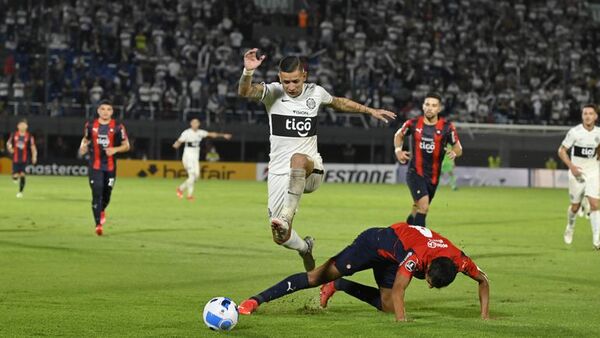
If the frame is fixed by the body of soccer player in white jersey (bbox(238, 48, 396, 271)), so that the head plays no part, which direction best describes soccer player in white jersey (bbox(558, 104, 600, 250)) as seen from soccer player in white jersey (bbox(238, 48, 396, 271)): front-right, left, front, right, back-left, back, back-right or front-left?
back-left

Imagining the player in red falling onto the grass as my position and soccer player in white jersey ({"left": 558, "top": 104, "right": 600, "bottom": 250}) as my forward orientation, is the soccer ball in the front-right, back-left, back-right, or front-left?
back-left

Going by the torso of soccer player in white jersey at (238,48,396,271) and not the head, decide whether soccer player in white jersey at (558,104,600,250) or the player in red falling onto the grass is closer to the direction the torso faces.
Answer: the player in red falling onto the grass

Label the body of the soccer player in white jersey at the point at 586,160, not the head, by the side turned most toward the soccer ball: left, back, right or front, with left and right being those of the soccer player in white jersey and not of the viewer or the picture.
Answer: front

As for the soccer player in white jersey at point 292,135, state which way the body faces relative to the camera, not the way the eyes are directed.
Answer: toward the camera

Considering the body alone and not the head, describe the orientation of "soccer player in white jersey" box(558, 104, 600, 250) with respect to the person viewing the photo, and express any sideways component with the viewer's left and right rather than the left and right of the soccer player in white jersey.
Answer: facing the viewer

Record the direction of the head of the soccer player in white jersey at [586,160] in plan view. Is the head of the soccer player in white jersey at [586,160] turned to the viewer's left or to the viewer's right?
to the viewer's left

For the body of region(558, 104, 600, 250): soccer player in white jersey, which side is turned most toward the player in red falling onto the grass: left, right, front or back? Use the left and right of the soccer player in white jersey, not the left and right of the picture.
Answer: front

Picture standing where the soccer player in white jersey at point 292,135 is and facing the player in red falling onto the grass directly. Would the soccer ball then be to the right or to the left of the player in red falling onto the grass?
right

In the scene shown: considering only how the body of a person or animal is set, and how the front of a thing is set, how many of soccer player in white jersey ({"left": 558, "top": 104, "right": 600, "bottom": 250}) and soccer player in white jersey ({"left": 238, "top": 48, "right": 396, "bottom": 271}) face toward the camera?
2

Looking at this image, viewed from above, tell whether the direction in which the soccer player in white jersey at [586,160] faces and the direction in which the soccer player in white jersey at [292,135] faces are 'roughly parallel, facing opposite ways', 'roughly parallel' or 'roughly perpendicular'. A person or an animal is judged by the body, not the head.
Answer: roughly parallel

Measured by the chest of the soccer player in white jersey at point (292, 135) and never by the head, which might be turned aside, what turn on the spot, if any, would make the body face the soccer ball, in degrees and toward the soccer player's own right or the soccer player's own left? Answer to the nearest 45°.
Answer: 0° — they already face it

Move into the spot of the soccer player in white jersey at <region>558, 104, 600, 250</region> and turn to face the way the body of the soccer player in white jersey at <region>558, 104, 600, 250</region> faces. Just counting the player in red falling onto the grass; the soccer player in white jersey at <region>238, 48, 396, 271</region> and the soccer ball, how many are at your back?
0
